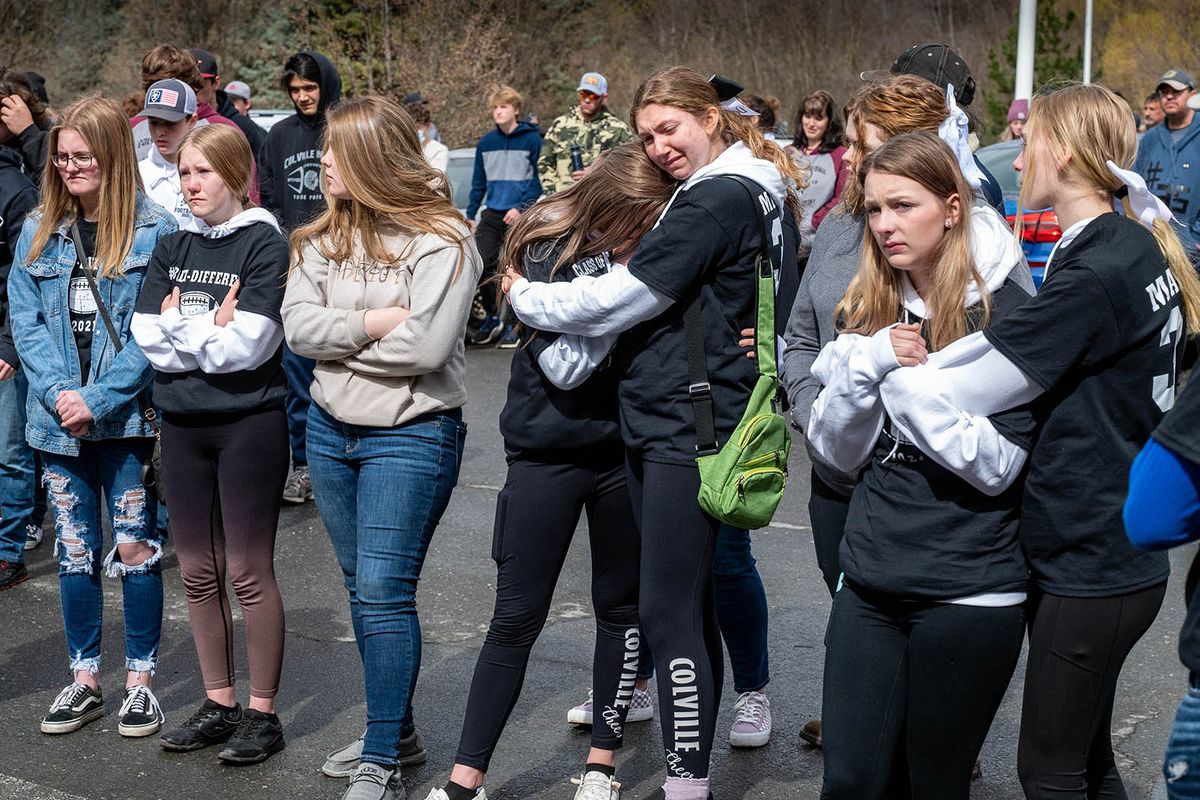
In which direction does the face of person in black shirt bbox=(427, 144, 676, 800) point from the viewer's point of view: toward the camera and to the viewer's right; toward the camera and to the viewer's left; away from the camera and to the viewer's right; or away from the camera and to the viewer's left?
away from the camera and to the viewer's right

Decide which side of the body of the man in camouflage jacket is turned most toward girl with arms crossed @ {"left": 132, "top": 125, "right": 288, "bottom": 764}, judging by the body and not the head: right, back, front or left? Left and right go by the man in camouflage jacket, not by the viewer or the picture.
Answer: front

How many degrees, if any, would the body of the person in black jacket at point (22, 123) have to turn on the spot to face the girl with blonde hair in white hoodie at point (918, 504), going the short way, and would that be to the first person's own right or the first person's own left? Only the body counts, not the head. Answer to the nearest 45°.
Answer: approximately 45° to the first person's own left

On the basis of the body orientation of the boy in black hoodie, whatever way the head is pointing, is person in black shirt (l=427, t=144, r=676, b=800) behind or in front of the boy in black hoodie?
in front

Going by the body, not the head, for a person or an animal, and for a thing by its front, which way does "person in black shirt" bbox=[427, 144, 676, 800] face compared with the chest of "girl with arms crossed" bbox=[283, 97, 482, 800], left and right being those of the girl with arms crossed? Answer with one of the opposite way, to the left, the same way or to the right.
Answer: to the left

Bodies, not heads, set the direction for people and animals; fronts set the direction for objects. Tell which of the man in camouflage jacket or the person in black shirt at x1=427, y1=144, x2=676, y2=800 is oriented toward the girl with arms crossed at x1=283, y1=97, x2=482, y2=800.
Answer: the man in camouflage jacket

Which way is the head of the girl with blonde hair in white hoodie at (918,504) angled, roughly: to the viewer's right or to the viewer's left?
to the viewer's left

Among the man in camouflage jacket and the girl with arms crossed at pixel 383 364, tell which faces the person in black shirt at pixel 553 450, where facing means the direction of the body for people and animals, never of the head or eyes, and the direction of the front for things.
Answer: the man in camouflage jacket

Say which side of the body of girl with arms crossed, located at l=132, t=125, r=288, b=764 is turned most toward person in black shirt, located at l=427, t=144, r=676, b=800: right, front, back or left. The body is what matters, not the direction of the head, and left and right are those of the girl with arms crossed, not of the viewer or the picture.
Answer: left

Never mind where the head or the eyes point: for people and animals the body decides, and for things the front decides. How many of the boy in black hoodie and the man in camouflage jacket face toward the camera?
2
